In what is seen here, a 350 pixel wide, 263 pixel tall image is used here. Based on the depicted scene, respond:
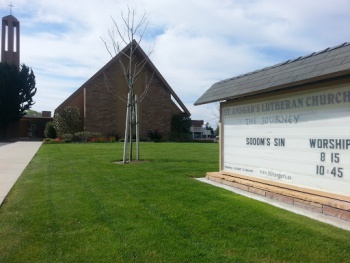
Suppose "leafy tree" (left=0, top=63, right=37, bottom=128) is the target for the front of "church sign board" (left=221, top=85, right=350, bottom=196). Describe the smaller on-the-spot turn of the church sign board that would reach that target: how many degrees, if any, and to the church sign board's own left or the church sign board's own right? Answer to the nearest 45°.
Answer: approximately 90° to the church sign board's own right

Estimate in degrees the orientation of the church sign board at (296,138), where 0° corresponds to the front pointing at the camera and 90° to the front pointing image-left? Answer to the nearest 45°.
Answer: approximately 45°

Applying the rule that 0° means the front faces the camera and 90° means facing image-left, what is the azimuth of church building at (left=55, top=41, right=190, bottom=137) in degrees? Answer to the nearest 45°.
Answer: approximately 0°

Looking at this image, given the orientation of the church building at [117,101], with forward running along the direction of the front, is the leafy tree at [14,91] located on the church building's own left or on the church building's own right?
on the church building's own right

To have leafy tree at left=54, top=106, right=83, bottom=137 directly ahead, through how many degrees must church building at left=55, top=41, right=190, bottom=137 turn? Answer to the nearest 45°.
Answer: approximately 90° to its right

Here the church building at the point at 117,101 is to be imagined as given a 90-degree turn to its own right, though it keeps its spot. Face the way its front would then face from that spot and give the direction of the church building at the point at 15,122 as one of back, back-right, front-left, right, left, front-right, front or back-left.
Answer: front-right

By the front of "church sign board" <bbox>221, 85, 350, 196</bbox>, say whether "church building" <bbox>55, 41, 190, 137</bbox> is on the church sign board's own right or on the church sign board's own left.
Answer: on the church sign board's own right
